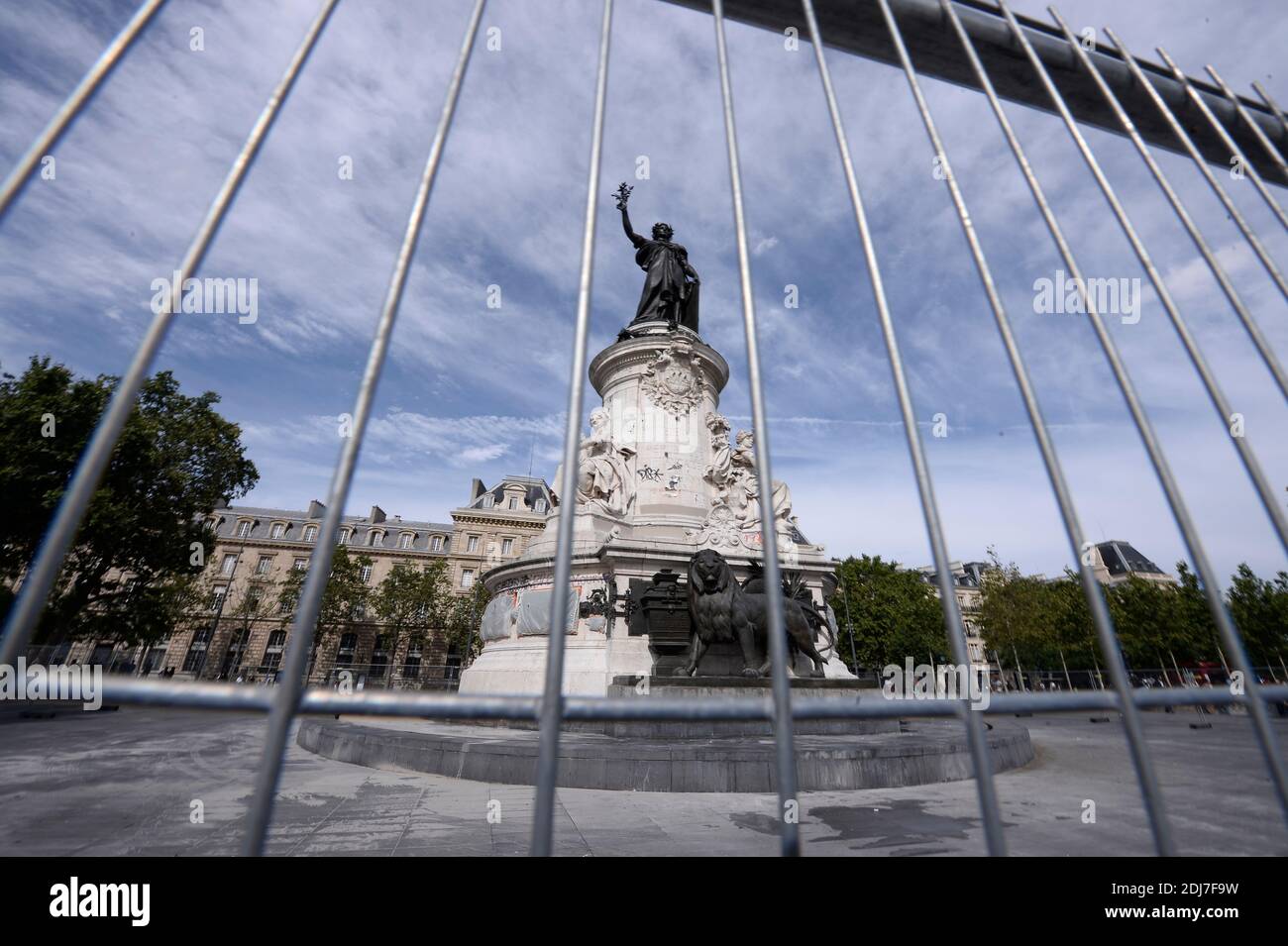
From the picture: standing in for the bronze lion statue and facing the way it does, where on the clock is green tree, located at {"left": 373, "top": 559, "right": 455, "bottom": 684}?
The green tree is roughly at 3 o'clock from the bronze lion statue.

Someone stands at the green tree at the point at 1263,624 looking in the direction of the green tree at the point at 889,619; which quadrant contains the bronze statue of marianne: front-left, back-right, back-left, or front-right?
front-left

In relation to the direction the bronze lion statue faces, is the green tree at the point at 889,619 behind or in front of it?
behind

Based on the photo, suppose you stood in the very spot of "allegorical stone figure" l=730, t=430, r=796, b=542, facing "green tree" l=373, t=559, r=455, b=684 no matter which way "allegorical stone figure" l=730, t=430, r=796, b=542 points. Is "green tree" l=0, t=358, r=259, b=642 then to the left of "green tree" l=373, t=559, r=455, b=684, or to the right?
left

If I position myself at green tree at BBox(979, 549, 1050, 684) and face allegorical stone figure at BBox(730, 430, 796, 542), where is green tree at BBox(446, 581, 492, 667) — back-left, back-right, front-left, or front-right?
front-right

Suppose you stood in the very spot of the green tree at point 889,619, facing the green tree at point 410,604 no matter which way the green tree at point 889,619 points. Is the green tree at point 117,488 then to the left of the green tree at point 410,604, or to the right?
left

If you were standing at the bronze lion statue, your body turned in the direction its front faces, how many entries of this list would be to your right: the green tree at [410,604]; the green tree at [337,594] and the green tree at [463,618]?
3

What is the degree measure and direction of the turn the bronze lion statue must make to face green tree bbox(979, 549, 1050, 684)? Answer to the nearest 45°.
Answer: approximately 180°

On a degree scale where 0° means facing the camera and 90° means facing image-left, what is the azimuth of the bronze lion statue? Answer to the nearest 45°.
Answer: approximately 45°

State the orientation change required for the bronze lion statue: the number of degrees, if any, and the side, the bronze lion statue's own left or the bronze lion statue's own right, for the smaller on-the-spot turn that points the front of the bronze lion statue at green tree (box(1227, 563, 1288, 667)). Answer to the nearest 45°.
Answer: approximately 180°
